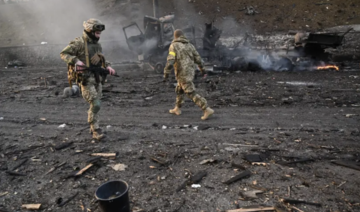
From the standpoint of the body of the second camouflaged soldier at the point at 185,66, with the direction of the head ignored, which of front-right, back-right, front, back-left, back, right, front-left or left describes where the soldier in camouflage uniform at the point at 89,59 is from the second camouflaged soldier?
left

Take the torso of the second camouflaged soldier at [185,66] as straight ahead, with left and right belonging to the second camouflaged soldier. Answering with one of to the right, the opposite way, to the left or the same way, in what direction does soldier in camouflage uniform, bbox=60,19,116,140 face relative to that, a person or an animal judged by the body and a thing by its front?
the opposite way

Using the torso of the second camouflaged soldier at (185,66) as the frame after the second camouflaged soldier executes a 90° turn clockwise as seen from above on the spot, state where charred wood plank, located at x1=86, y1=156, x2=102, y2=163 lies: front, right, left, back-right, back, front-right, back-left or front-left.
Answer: back

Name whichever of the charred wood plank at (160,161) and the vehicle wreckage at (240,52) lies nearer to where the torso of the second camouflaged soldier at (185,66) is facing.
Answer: the vehicle wreckage

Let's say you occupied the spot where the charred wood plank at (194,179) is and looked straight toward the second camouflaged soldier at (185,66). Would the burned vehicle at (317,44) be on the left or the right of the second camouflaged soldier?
right

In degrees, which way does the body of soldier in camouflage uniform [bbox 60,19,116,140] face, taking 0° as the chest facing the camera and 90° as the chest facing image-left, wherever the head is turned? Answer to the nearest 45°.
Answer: approximately 315°

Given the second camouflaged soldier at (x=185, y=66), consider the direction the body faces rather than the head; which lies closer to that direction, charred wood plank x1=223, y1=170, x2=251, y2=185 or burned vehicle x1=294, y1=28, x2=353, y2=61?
the burned vehicle

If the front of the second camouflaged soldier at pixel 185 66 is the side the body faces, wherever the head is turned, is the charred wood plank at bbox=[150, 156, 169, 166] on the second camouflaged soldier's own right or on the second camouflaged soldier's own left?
on the second camouflaged soldier's own left
